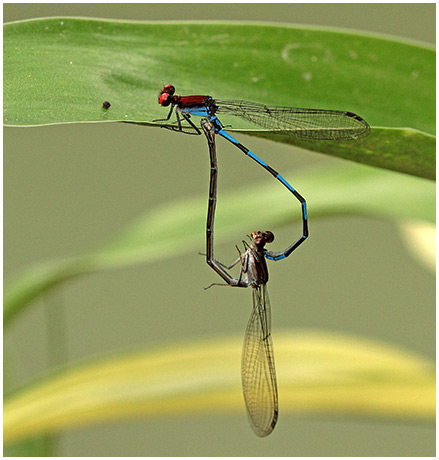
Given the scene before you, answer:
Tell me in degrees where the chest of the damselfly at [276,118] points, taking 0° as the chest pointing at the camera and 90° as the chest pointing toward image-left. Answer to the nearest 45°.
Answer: approximately 90°

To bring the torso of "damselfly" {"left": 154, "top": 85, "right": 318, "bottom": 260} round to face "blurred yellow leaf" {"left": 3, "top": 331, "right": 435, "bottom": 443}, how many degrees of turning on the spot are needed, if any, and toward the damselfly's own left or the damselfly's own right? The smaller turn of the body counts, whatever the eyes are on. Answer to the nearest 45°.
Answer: approximately 90° to the damselfly's own right
